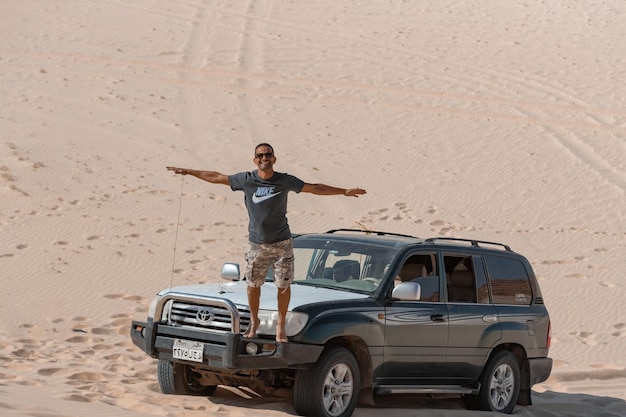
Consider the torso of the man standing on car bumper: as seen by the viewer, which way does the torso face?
toward the camera

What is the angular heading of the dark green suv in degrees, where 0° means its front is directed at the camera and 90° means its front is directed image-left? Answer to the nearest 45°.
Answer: approximately 45°

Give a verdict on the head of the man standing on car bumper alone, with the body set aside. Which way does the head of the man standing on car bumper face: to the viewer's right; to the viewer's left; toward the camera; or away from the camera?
toward the camera
